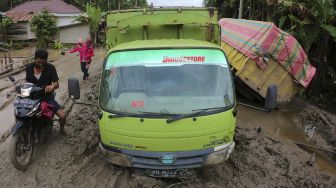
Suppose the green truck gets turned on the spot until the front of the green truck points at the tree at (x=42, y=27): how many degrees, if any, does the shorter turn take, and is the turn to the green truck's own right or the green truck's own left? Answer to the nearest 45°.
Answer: approximately 180°

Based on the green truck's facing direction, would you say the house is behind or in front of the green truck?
behind

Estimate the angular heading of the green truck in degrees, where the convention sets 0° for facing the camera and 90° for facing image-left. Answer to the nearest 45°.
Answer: approximately 0°

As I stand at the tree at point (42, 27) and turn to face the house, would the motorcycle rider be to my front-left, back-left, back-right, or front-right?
back-right

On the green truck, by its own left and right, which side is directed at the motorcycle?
right
